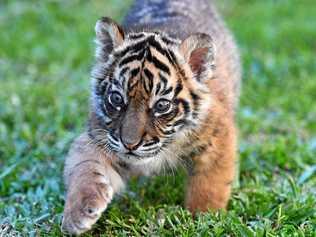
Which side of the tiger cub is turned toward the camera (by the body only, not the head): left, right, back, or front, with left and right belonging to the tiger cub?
front
